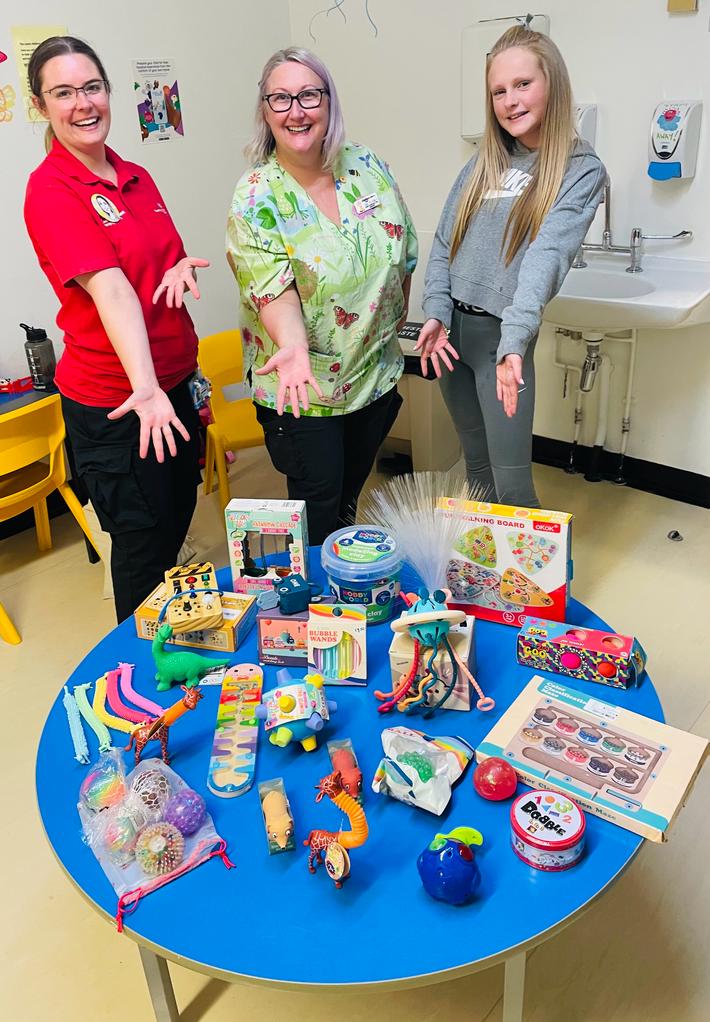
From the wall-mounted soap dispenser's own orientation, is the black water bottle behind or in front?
in front

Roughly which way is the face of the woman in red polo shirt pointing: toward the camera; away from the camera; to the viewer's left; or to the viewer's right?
toward the camera

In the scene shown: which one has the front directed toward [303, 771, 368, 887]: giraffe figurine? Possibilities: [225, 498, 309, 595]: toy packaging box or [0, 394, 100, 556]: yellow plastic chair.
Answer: the toy packaging box

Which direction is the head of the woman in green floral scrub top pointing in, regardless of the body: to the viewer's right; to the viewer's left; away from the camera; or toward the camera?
toward the camera

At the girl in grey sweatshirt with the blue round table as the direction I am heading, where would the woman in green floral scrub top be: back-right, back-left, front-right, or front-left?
front-right

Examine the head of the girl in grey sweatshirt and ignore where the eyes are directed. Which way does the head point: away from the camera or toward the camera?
toward the camera

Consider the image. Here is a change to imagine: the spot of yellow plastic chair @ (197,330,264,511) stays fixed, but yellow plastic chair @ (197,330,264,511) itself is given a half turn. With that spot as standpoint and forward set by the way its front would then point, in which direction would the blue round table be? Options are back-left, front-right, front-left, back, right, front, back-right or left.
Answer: back-left

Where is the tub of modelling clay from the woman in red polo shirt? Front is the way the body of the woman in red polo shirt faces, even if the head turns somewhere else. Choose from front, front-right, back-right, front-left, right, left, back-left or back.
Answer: front

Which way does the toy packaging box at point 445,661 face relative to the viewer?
toward the camera

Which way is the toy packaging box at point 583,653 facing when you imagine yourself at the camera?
facing the viewer

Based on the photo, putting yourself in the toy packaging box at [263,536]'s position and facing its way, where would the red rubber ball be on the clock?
The red rubber ball is roughly at 11 o'clock from the toy packaging box.

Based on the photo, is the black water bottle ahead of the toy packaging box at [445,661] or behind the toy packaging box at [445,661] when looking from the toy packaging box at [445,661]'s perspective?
behind

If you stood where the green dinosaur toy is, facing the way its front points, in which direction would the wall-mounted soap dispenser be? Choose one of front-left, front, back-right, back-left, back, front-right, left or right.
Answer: back-right

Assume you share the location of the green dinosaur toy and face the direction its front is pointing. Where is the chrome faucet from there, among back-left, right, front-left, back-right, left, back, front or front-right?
back-right

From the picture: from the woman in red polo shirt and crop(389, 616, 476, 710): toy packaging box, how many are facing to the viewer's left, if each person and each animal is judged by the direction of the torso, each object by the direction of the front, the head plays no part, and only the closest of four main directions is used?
0

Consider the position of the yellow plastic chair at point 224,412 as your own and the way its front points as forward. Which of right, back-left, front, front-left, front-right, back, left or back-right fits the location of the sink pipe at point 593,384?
front-left

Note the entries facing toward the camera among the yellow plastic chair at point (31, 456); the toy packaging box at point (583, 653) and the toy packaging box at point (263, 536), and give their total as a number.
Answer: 2
